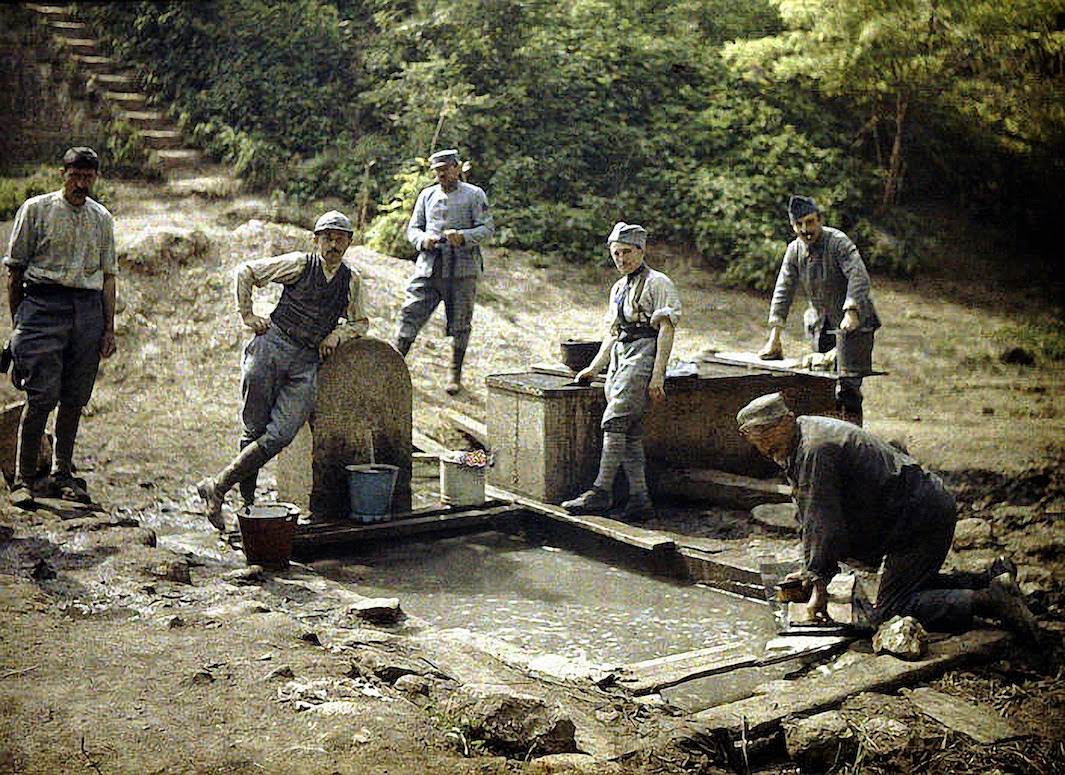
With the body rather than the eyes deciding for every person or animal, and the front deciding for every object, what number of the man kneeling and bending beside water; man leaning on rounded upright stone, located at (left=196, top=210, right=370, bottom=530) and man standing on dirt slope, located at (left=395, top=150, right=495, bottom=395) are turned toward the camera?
2

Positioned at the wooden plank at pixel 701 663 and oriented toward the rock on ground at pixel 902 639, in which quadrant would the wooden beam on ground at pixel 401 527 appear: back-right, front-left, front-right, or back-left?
back-left

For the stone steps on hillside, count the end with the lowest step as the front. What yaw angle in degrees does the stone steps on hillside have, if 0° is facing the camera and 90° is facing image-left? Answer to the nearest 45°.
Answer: approximately 315°

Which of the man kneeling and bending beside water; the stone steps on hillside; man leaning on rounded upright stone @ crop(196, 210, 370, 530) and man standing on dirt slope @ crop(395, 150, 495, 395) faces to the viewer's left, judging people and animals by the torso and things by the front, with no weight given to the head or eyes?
the man kneeling and bending beside water

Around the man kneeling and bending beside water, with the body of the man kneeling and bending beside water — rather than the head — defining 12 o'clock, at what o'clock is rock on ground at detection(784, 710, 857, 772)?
The rock on ground is roughly at 9 o'clock from the man kneeling and bending beside water.

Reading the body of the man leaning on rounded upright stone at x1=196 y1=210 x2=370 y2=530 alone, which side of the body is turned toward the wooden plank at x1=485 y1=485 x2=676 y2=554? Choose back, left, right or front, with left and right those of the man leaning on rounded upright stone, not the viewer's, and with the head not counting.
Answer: left
